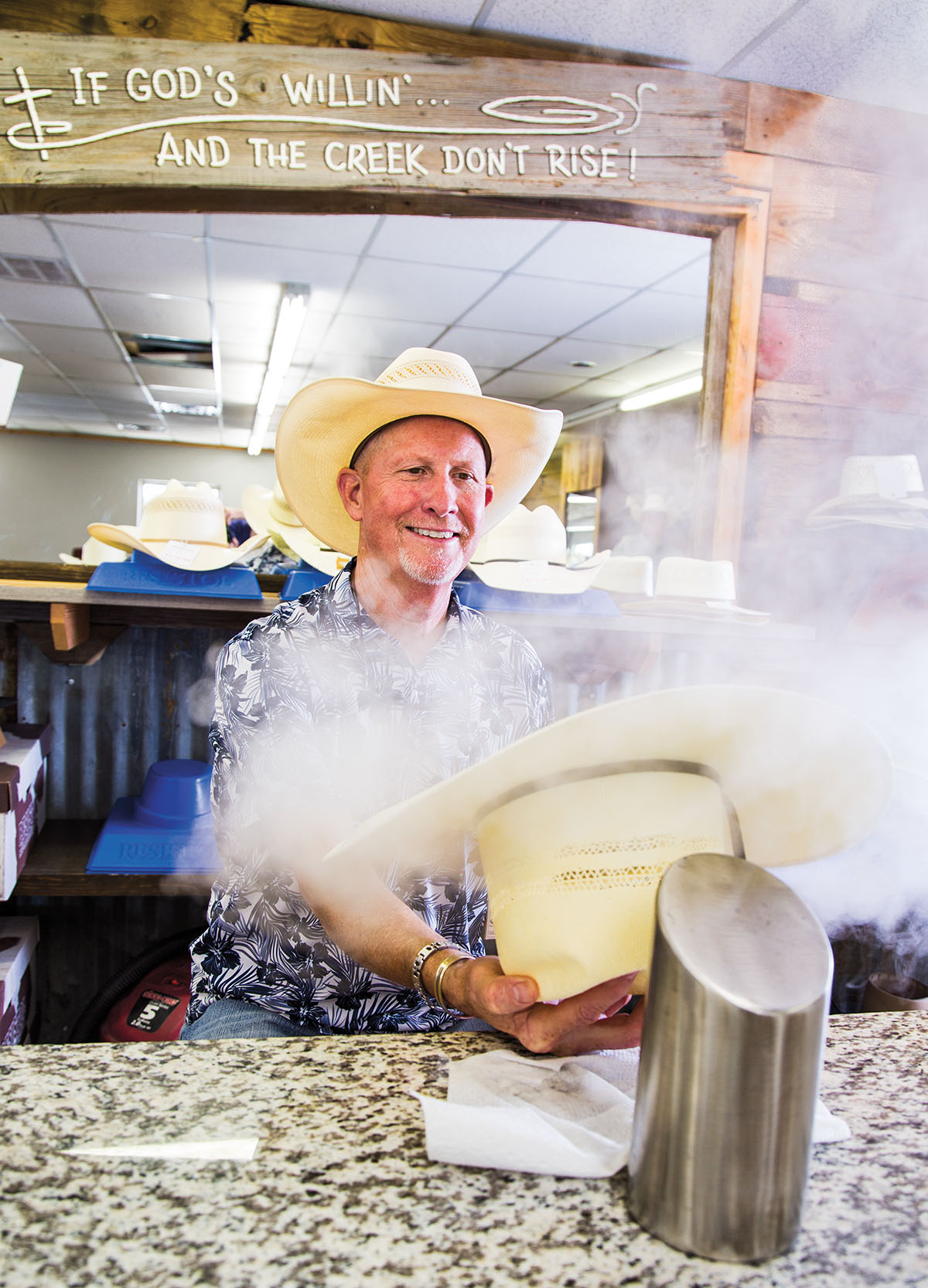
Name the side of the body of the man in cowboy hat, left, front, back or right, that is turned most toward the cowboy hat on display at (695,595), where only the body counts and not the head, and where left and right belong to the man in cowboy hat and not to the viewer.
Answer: left

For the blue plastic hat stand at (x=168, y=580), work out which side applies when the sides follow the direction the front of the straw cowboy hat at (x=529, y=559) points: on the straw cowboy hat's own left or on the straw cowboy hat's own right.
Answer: on the straw cowboy hat's own right

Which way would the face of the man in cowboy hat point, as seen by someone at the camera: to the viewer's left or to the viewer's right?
to the viewer's right

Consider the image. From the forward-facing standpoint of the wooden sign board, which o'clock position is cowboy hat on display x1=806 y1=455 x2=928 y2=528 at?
The cowboy hat on display is roughly at 9 o'clock from the wooden sign board.

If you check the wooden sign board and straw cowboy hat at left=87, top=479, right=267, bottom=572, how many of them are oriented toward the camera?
2

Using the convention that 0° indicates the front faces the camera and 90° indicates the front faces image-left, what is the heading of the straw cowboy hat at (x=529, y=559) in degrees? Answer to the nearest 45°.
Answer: approximately 0°

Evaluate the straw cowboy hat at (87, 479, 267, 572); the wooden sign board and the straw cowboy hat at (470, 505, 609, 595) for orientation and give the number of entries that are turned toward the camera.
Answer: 3

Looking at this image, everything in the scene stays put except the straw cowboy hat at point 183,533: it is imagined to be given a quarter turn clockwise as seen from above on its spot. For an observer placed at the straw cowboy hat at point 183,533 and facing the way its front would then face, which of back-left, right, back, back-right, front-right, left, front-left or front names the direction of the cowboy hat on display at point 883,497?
back

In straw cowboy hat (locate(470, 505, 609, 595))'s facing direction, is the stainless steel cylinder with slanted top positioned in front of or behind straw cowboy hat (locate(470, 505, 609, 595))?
in front
